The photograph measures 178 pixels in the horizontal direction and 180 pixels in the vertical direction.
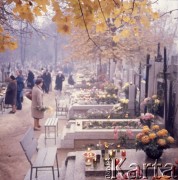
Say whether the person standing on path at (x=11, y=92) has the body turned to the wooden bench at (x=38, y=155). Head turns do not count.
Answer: no

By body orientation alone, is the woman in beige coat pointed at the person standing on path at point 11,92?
no

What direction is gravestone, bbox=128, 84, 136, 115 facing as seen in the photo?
to the viewer's left

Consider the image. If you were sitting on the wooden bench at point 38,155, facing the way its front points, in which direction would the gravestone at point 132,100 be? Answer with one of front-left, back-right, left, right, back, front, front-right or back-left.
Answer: front-left

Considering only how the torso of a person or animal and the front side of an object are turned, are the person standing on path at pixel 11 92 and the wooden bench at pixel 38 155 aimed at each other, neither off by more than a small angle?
no

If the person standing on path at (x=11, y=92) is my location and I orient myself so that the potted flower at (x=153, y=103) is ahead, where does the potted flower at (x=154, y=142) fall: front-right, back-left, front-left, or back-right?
front-right

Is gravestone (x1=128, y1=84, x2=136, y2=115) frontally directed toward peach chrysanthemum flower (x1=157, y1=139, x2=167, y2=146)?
no

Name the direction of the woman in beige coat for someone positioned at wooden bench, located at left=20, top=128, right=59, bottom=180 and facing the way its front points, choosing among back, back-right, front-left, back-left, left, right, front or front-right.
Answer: left

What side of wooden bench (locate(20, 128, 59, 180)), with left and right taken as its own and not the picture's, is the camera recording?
right

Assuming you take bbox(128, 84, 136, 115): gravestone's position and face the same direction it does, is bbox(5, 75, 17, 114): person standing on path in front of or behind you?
in front

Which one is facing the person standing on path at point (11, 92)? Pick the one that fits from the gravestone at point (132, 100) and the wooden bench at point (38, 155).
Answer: the gravestone
